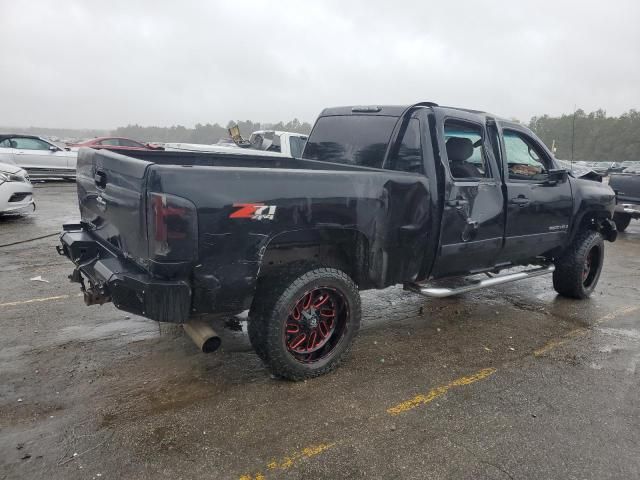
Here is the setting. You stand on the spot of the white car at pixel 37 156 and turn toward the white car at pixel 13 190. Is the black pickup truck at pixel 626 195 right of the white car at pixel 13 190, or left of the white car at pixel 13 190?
left

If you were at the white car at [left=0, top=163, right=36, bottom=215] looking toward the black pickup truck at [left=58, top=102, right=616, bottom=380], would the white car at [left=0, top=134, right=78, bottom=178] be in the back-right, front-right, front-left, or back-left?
back-left

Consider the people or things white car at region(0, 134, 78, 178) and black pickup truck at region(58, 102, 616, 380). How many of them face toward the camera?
0

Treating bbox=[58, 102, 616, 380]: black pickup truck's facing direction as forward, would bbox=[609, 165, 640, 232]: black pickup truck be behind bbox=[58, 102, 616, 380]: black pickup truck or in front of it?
in front

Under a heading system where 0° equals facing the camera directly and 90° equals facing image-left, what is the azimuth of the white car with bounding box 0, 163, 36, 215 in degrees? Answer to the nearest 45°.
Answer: approximately 315°

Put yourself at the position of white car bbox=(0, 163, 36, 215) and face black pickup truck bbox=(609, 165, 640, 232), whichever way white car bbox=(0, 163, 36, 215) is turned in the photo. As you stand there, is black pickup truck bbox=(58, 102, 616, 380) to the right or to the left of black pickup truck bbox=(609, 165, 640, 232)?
right

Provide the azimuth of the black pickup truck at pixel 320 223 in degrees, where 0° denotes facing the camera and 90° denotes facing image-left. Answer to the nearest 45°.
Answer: approximately 225°

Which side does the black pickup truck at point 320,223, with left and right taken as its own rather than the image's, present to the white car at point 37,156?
left

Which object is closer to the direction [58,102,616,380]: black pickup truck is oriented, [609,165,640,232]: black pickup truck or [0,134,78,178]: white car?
the black pickup truck

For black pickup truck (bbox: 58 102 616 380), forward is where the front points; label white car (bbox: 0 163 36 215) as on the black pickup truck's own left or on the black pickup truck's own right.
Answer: on the black pickup truck's own left

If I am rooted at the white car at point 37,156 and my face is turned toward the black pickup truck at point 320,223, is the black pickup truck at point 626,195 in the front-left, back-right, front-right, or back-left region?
front-left
